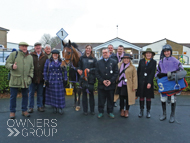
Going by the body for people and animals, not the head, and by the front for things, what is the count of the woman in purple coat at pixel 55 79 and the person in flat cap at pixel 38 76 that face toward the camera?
2

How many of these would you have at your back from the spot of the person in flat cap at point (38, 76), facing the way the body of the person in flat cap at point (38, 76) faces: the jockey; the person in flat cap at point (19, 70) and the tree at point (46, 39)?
1

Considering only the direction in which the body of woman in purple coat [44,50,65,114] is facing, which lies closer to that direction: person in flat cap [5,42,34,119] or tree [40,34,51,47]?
the person in flat cap

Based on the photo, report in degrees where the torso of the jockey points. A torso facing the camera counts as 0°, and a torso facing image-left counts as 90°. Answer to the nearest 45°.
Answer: approximately 0°

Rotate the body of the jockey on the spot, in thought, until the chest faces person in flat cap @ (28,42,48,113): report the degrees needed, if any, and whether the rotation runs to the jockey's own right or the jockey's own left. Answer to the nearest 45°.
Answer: approximately 90° to the jockey's own right

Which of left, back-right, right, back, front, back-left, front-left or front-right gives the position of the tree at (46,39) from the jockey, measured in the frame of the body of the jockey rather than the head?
back-right

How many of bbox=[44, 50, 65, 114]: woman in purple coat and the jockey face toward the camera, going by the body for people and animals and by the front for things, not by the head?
2

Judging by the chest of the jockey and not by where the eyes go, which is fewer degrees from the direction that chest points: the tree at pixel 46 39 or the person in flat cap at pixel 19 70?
the person in flat cap

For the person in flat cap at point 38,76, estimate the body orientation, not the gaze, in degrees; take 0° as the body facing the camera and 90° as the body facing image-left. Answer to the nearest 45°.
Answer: approximately 0°

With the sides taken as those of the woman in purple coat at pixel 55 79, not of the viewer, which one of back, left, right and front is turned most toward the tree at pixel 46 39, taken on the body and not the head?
back
